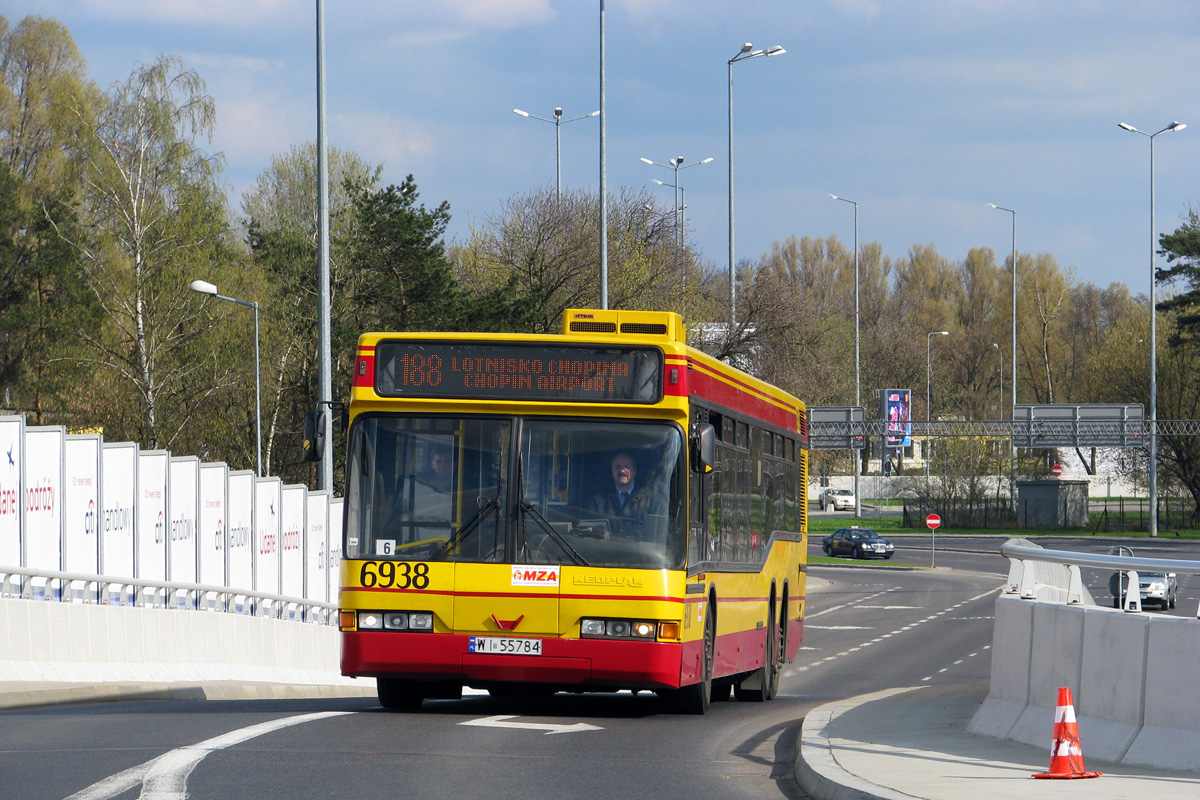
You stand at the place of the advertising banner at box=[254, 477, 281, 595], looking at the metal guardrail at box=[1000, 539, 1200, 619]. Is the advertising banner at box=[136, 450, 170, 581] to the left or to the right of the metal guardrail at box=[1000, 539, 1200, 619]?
right

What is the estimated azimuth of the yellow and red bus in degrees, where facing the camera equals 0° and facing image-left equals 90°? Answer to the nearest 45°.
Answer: approximately 0°

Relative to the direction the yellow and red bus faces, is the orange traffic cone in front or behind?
in front
